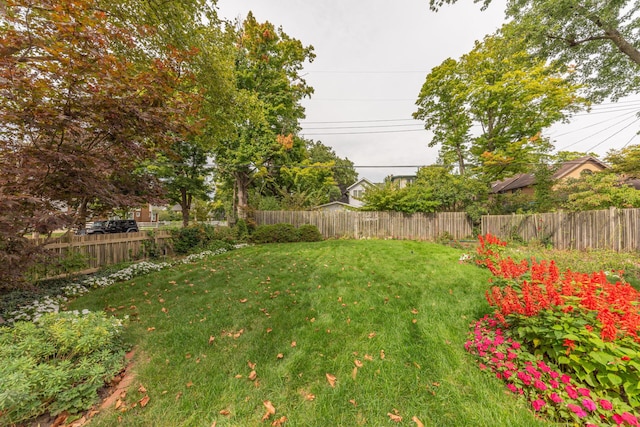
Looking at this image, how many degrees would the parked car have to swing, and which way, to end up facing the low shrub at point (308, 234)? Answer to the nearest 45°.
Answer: approximately 135° to its left

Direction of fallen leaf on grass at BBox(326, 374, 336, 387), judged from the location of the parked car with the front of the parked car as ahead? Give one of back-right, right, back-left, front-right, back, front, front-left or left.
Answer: left

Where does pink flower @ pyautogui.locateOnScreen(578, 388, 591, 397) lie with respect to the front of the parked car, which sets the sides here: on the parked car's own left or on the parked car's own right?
on the parked car's own left

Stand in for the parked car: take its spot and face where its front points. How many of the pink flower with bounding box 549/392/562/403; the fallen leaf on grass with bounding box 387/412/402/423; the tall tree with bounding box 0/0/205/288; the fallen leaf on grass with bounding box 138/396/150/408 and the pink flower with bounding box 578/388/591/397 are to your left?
5

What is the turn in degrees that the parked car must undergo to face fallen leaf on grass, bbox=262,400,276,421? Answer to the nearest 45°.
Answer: approximately 90° to its left

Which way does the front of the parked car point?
to the viewer's left

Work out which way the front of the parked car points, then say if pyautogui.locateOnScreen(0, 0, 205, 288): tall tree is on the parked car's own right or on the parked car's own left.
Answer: on the parked car's own left

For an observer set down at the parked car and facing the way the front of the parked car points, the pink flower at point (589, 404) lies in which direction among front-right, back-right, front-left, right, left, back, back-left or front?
left

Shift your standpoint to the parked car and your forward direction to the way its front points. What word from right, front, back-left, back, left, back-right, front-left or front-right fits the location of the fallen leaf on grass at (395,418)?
left

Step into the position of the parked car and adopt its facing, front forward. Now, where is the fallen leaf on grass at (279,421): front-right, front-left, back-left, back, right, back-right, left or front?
left

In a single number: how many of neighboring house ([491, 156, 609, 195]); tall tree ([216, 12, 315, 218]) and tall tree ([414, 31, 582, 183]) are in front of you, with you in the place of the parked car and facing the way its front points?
0

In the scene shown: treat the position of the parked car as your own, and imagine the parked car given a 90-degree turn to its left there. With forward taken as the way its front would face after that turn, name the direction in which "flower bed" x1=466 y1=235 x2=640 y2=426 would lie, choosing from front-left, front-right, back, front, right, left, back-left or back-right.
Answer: front

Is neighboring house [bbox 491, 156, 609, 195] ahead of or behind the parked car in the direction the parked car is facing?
behind

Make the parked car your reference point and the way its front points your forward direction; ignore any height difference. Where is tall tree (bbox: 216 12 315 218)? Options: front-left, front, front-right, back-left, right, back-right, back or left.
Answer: back-left

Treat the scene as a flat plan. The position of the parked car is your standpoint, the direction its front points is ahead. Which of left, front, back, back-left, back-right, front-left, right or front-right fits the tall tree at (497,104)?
back-left

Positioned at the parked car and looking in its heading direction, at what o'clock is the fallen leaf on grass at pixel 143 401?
The fallen leaf on grass is roughly at 9 o'clock from the parked car.
